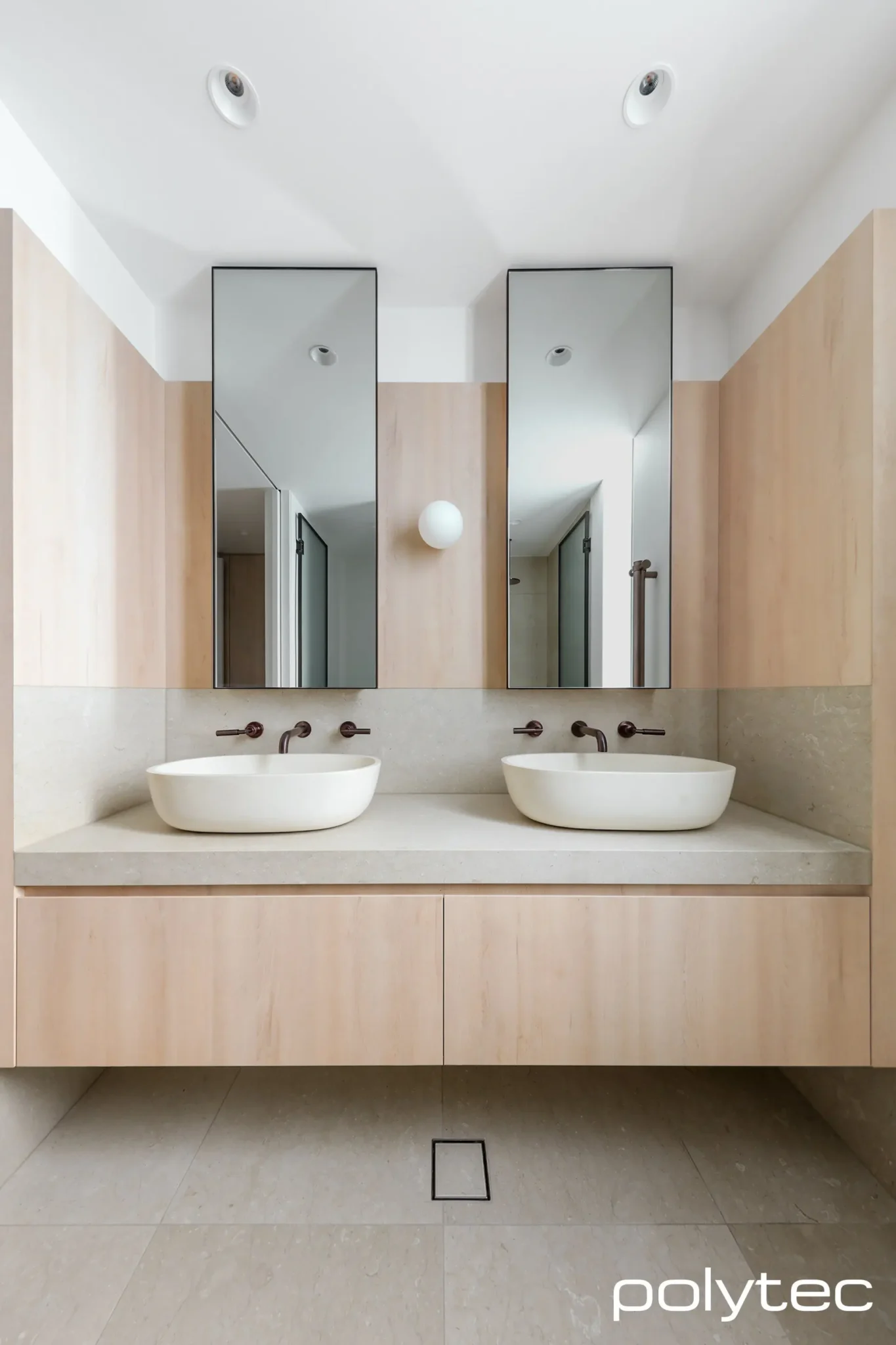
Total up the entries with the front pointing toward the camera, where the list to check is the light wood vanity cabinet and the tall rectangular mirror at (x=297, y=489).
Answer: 2

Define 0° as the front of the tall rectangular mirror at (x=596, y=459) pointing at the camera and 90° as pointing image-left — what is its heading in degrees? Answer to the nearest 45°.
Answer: approximately 0°

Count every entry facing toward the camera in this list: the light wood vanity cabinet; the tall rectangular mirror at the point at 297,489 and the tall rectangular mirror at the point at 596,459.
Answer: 3

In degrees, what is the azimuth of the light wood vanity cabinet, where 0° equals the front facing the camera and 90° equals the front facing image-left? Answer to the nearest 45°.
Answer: approximately 0°

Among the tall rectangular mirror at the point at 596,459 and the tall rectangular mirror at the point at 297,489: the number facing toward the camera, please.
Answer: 2
